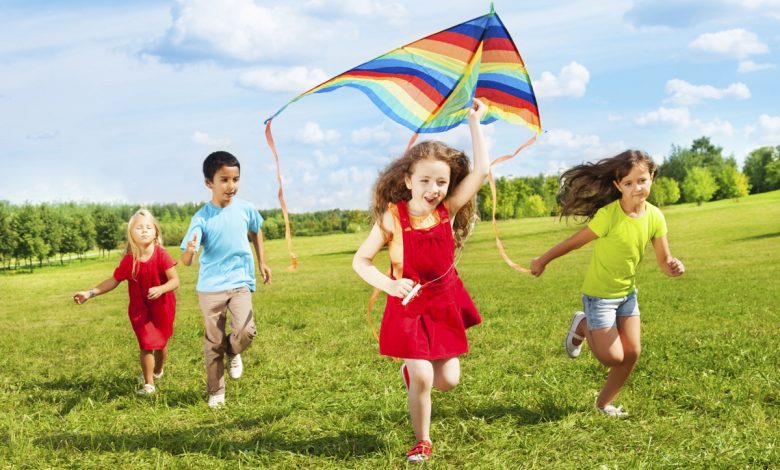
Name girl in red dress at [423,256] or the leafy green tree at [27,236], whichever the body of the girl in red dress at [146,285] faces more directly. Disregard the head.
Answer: the girl in red dress

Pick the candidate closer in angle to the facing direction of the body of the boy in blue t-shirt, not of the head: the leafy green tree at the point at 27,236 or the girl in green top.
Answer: the girl in green top

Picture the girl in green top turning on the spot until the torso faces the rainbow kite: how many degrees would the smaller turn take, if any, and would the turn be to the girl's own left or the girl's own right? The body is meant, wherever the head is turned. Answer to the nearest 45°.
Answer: approximately 90° to the girl's own right

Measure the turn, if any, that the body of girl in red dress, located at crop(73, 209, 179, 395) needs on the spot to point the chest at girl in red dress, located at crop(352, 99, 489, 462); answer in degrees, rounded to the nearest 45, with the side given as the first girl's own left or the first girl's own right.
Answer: approximately 45° to the first girl's own left

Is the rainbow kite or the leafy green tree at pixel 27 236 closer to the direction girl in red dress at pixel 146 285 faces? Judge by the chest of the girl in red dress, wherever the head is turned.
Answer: the rainbow kite

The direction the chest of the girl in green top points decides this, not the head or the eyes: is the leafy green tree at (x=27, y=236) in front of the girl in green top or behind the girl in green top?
behind

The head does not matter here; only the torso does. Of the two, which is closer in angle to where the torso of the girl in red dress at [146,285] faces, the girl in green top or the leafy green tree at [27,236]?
the girl in green top

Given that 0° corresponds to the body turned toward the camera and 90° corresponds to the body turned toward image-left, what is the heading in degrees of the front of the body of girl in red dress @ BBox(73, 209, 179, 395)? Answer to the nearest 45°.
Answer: approximately 0°

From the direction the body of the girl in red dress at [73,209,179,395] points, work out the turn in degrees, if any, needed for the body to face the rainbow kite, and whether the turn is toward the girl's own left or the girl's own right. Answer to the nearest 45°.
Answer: approximately 45° to the girl's own left

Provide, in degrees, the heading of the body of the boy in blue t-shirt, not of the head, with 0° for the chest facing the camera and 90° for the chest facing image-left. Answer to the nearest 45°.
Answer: approximately 0°
